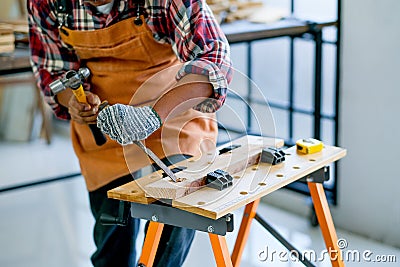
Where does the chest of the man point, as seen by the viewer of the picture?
toward the camera
